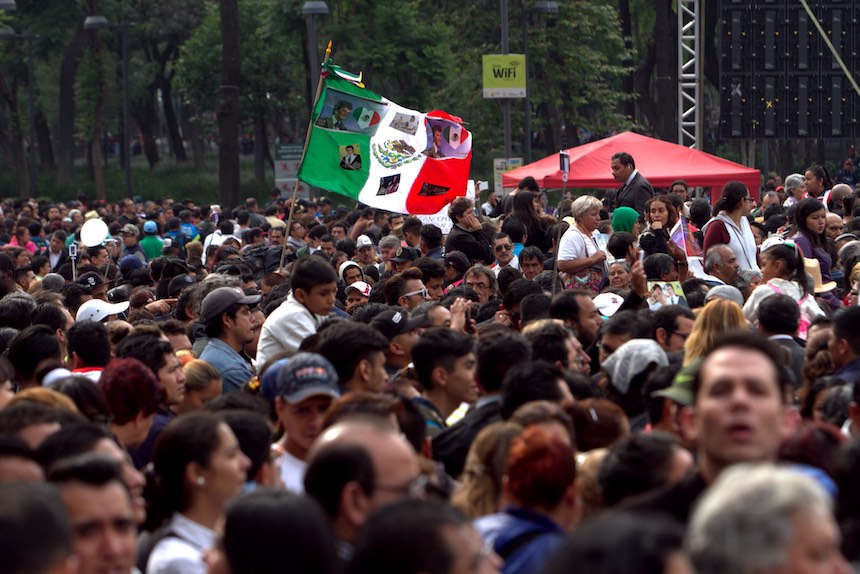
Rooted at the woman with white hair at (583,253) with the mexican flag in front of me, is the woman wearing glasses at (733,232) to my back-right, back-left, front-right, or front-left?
back-right

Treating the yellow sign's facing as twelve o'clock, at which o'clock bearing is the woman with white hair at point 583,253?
The woman with white hair is roughly at 12 o'clock from the yellow sign.

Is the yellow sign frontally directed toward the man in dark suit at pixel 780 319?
yes

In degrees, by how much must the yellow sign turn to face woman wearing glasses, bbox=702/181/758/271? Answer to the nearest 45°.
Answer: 0° — it already faces them

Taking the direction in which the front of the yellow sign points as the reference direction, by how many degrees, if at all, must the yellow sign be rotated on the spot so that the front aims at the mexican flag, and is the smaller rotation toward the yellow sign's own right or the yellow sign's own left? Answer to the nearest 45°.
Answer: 0° — it already faces it
